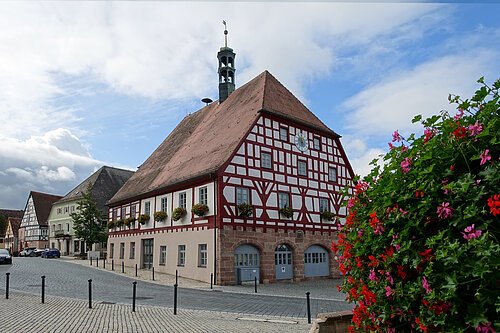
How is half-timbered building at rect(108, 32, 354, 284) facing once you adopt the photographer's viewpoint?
facing the viewer and to the right of the viewer

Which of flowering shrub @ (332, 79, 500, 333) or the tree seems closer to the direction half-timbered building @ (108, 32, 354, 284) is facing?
the flowering shrub

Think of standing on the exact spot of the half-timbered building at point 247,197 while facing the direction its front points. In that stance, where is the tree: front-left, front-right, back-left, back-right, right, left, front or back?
back

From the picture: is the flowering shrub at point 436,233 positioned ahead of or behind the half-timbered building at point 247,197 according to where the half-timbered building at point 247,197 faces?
ahead

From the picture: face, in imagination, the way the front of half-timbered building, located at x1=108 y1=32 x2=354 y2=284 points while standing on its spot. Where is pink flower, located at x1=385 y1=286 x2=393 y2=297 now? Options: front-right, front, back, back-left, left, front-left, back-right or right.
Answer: front-right

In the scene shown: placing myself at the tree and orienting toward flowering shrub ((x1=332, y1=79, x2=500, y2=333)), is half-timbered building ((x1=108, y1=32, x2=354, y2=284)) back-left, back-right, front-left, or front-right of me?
front-left
